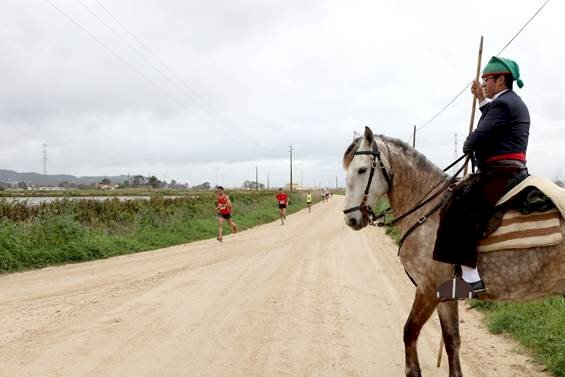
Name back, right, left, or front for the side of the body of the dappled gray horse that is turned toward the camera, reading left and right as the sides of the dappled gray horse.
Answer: left

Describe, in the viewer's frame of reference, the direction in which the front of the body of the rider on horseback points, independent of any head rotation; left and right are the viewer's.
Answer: facing to the left of the viewer
